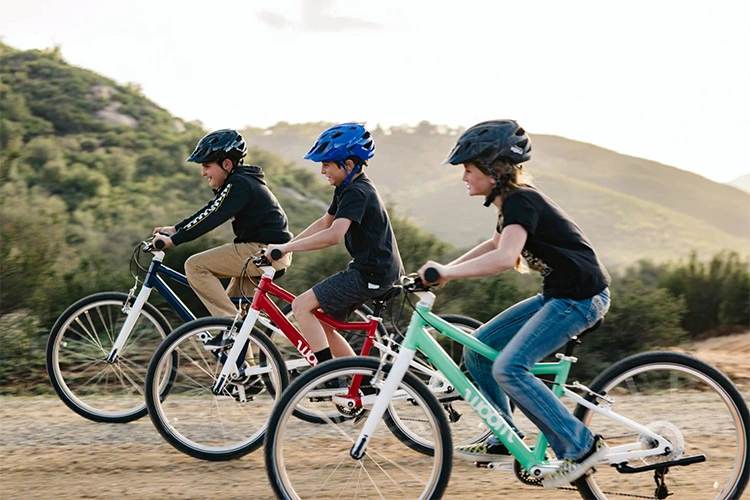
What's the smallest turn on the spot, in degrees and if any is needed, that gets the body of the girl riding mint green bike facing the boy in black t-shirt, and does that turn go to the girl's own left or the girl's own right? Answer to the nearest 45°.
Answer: approximately 45° to the girl's own right

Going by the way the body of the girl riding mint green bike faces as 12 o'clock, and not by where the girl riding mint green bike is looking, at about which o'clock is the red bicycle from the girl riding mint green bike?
The red bicycle is roughly at 1 o'clock from the girl riding mint green bike.

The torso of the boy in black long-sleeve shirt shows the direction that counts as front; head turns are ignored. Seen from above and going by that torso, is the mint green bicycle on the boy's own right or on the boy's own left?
on the boy's own left

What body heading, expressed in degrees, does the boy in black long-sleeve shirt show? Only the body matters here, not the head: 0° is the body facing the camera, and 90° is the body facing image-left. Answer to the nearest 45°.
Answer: approximately 90°

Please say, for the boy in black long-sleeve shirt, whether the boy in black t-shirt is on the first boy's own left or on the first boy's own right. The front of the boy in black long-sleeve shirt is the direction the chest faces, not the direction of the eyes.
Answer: on the first boy's own left

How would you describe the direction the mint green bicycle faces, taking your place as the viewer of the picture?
facing to the left of the viewer

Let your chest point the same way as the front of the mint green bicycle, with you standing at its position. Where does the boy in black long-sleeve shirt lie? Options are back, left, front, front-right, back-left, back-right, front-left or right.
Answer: front-right

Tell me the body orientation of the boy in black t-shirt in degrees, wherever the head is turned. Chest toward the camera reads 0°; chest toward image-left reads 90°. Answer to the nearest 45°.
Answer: approximately 90°
